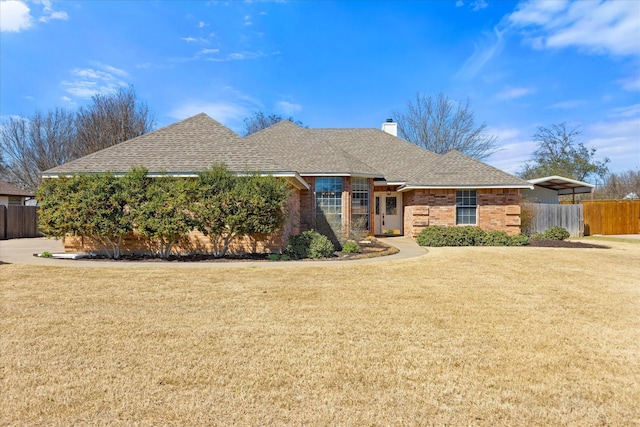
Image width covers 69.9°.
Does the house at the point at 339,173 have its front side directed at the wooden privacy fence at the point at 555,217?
no

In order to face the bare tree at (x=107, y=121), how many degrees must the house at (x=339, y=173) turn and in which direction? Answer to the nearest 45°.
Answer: approximately 135° to its right

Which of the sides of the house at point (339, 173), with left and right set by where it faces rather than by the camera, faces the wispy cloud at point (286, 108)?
back

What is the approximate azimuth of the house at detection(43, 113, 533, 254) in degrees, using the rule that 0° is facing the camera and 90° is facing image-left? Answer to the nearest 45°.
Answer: approximately 0°

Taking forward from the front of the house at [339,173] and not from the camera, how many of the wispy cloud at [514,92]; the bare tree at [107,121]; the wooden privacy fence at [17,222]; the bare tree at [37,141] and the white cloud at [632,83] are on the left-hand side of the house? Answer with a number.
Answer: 2

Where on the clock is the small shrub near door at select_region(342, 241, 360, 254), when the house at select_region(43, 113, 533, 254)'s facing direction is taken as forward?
The small shrub near door is roughly at 12 o'clock from the house.

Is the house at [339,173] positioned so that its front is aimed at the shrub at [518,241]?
no

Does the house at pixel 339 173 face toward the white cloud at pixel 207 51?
no

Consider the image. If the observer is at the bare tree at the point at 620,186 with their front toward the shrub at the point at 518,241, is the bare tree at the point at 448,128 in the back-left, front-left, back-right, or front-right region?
front-right

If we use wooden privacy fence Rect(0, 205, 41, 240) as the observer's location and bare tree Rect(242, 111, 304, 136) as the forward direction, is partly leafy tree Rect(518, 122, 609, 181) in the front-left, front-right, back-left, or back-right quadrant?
front-right

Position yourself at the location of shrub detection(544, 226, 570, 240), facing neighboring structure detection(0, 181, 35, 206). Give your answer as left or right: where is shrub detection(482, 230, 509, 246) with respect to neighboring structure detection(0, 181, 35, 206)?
left

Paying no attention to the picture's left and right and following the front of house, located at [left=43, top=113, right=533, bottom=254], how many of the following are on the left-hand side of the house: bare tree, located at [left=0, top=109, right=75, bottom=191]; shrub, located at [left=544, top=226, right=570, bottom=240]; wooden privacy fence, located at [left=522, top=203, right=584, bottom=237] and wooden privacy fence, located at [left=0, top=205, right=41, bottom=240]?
2

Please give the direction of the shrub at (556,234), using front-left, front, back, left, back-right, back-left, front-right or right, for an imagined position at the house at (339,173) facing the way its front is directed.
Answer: left

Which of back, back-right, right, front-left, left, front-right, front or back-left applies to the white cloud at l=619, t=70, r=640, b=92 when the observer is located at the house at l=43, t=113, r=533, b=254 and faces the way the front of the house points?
left
